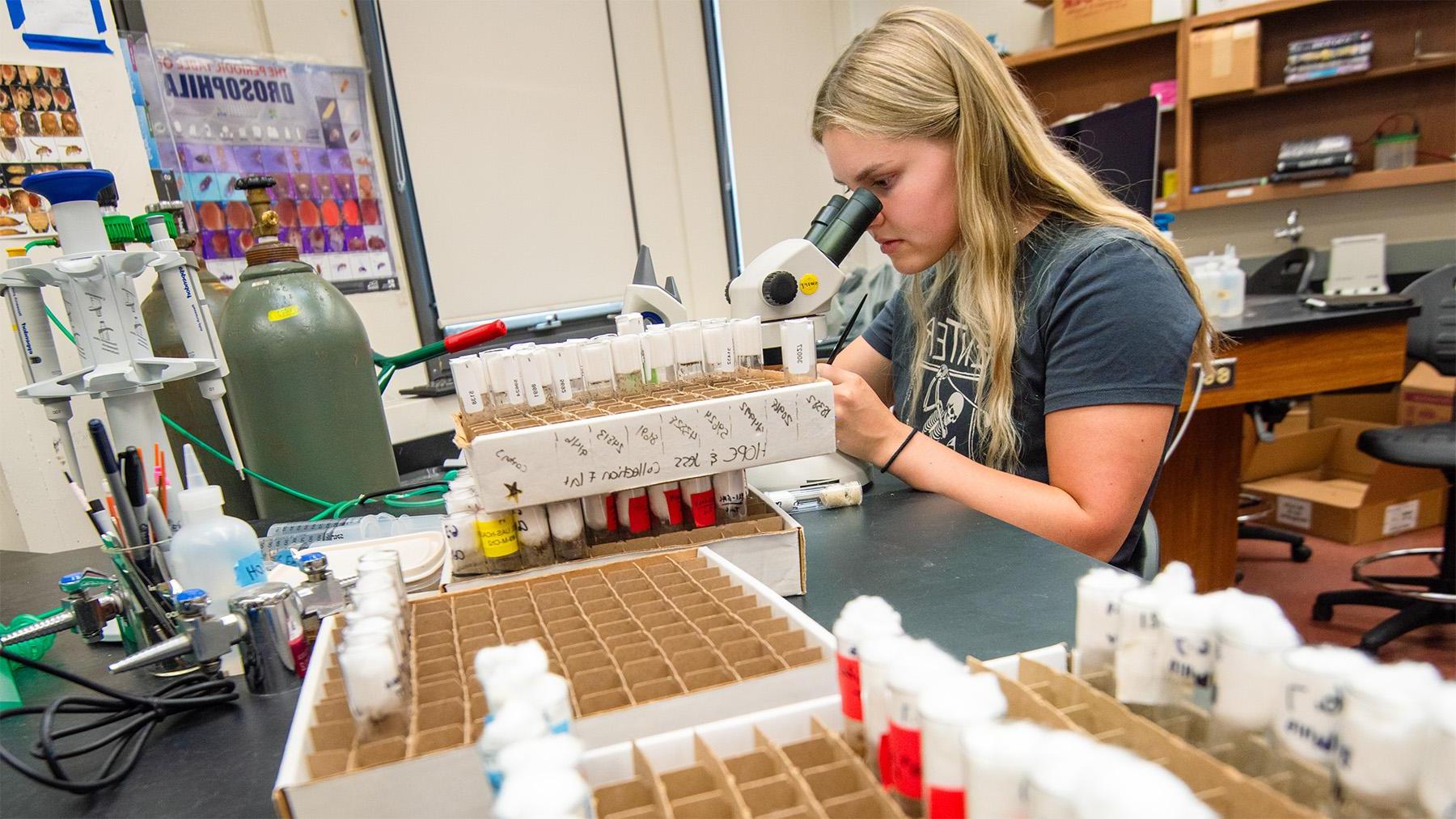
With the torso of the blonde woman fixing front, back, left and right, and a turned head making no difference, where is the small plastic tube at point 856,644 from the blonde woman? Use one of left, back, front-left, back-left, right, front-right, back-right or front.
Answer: front-left

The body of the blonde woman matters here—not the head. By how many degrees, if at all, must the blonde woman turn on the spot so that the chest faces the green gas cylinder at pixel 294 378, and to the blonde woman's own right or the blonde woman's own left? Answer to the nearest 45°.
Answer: approximately 45° to the blonde woman's own right

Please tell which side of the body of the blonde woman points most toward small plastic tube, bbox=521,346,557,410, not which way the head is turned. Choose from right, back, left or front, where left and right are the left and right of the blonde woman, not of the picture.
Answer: front

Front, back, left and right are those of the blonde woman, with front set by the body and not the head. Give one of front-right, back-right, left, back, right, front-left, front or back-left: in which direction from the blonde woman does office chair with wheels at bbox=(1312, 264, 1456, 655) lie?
back

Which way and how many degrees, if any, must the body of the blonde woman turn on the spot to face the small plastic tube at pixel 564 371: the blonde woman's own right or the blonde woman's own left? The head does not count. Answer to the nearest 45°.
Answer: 0° — they already face it

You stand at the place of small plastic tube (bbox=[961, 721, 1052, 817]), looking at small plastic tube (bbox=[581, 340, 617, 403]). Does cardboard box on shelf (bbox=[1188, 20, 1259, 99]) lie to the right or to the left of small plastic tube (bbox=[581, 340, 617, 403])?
right

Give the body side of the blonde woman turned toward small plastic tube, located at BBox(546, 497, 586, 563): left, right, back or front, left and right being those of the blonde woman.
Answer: front

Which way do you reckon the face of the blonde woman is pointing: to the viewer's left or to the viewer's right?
to the viewer's left

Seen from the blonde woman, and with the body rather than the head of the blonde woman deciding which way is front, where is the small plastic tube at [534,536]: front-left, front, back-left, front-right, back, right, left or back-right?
front

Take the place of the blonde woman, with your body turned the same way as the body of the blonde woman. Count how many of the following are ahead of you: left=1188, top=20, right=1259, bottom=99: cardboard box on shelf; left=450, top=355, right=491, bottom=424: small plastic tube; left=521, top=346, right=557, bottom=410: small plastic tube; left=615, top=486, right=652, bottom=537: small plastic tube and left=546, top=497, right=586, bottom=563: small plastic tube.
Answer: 4

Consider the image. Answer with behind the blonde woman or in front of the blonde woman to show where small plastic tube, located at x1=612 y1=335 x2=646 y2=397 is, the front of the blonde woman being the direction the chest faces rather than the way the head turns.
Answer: in front

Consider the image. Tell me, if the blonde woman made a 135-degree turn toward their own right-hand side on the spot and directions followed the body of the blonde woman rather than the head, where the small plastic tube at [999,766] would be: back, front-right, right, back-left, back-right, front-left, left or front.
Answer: back

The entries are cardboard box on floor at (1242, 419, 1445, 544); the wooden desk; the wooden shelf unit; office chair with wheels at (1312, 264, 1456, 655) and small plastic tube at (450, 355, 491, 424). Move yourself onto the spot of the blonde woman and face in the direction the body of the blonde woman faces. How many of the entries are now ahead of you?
1

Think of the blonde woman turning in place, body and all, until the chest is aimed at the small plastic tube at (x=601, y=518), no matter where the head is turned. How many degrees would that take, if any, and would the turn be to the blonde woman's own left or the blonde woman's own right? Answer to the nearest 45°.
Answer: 0° — they already face it

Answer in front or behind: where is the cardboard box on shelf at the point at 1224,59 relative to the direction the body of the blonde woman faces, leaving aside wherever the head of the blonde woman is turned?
behind

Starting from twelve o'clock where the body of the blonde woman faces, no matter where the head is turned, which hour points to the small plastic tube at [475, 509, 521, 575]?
The small plastic tube is roughly at 12 o'clock from the blonde woman.
